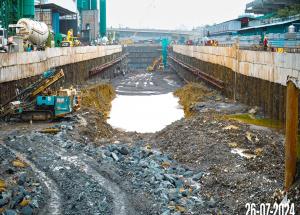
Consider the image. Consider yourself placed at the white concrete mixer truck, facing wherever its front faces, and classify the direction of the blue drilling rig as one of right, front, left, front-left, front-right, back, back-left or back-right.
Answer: back-right

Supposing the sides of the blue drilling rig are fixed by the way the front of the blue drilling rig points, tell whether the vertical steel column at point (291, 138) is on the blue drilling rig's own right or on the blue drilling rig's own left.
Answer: on the blue drilling rig's own left

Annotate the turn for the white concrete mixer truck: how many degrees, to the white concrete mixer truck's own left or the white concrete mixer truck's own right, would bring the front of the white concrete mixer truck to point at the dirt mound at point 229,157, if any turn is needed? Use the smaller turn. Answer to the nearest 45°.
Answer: approximately 135° to the white concrete mixer truck's own right

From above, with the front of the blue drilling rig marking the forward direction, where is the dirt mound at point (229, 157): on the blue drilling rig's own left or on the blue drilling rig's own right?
on the blue drilling rig's own left

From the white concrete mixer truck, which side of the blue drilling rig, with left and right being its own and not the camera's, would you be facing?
right

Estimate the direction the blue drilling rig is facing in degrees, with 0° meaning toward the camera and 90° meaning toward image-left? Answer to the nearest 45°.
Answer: approximately 90°

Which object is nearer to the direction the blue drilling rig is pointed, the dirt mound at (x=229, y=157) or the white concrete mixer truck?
the white concrete mixer truck
